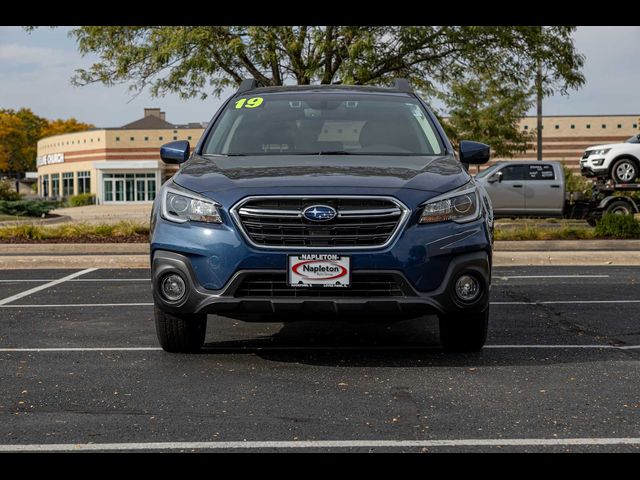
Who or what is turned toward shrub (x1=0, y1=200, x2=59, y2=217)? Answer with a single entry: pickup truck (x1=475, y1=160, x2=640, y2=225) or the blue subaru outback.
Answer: the pickup truck

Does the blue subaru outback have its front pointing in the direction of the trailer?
no

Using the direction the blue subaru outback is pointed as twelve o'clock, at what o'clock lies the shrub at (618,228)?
The shrub is roughly at 7 o'clock from the blue subaru outback.

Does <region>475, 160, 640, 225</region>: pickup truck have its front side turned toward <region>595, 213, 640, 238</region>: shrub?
no

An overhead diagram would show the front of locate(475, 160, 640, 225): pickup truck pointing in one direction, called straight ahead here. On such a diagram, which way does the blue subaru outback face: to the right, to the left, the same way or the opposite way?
to the left

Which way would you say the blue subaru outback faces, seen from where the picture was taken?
facing the viewer

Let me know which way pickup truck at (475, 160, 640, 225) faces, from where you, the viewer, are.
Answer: facing to the left of the viewer

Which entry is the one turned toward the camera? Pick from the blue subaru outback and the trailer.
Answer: the blue subaru outback

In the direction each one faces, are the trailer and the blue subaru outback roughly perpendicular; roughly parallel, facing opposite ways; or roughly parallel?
roughly perpendicular

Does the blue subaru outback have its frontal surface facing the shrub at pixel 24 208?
no

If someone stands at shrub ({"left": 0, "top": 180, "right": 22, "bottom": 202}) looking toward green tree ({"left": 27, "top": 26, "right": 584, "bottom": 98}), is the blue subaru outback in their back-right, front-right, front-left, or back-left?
front-right
